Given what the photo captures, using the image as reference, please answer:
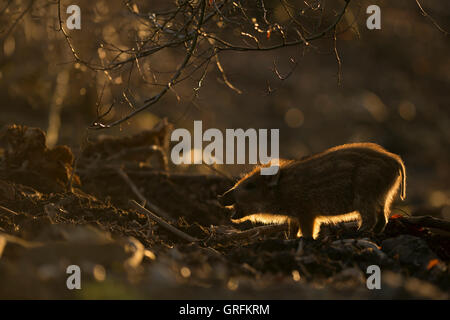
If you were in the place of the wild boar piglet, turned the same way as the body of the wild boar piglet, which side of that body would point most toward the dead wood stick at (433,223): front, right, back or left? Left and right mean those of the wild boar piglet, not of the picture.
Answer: back

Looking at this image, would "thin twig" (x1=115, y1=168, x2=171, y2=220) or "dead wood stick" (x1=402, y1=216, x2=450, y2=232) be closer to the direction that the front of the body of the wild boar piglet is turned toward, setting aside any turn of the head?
the thin twig

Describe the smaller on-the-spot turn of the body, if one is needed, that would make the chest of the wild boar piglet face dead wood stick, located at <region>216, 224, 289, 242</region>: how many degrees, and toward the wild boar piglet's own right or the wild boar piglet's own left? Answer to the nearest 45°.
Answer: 0° — it already faces it

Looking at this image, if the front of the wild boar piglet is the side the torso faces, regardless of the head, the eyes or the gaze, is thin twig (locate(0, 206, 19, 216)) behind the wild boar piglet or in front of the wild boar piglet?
in front

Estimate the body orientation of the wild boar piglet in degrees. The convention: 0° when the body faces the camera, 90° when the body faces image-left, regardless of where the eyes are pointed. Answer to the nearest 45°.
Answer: approximately 90°

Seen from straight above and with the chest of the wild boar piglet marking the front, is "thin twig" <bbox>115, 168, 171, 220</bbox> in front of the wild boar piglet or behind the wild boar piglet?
in front
